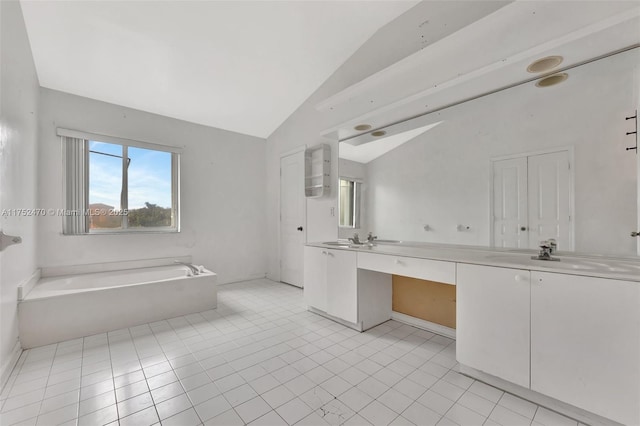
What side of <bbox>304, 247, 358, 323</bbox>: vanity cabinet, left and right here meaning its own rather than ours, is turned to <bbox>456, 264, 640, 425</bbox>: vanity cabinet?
left

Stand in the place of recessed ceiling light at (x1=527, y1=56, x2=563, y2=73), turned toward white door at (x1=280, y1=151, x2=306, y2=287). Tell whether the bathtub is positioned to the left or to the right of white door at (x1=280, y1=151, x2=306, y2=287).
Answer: left

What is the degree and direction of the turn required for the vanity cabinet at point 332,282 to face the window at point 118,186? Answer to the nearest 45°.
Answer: approximately 45° to its right

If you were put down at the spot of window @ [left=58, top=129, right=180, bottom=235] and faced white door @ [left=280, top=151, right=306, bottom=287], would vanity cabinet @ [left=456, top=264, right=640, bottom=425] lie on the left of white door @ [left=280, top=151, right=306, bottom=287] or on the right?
right

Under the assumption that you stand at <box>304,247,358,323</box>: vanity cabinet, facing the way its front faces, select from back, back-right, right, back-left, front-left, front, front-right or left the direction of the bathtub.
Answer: front-right

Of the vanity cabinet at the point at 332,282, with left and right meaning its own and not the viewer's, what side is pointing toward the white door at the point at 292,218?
right

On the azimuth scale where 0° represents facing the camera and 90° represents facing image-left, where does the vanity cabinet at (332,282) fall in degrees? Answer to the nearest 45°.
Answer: approximately 45°

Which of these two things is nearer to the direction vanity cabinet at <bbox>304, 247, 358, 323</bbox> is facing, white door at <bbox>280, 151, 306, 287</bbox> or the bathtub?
the bathtub

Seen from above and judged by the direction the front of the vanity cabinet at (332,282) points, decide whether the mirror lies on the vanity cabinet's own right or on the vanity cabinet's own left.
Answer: on the vanity cabinet's own left

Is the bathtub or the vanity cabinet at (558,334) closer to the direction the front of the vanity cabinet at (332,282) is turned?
the bathtub
